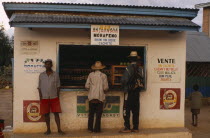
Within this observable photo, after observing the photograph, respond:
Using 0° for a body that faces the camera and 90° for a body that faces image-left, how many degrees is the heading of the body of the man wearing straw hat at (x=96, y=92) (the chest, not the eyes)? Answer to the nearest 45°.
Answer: approximately 180°

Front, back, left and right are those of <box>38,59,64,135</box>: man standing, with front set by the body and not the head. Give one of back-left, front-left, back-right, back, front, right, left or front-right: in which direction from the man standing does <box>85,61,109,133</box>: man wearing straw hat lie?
left

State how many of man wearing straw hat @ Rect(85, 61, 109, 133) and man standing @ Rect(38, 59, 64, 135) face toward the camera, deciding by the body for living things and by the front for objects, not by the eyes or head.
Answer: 1

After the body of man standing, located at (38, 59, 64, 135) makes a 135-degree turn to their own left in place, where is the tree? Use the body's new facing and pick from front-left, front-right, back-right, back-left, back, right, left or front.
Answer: front-left

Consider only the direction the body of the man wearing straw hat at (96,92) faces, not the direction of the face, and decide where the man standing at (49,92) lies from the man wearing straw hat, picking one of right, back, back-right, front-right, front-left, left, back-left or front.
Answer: left

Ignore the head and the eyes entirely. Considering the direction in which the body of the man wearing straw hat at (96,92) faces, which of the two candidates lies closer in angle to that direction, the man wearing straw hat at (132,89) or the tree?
the tree

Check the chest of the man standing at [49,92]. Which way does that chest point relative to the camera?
toward the camera

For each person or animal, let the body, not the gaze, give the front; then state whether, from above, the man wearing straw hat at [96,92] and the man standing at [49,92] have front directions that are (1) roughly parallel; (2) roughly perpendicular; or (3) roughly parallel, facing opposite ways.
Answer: roughly parallel, facing opposite ways

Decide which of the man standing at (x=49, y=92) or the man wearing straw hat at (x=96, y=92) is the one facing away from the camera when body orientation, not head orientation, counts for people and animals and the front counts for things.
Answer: the man wearing straw hat

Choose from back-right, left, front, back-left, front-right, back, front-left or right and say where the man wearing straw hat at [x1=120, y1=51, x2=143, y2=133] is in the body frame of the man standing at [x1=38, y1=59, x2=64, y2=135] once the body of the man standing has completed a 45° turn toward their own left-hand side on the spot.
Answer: front-left

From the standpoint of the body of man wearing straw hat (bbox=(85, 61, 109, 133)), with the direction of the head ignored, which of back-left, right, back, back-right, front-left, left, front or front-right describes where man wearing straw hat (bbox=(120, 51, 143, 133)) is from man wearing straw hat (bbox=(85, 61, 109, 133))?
right
